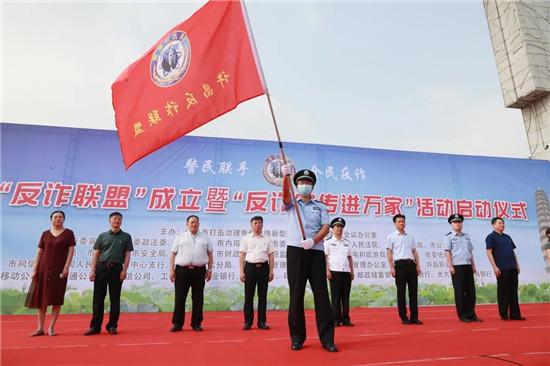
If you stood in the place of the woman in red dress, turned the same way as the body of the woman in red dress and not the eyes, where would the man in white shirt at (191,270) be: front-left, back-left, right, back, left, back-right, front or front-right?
left

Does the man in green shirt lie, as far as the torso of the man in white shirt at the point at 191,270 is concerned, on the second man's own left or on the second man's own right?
on the second man's own right

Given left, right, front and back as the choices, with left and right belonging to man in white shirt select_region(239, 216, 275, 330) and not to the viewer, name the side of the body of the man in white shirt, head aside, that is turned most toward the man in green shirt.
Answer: right

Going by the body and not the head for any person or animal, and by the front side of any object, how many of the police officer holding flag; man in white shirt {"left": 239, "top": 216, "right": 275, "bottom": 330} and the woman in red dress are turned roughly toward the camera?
3

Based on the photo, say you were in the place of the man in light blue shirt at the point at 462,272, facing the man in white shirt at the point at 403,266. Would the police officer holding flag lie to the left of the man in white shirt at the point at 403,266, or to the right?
left

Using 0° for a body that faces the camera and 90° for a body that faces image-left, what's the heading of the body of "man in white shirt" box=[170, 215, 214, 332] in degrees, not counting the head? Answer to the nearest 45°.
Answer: approximately 0°

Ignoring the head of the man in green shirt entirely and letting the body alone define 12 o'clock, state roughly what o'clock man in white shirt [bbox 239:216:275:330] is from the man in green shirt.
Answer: The man in white shirt is roughly at 9 o'clock from the man in green shirt.

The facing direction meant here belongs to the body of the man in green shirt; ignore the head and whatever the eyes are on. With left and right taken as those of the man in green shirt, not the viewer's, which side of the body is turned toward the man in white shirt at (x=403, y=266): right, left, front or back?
left
